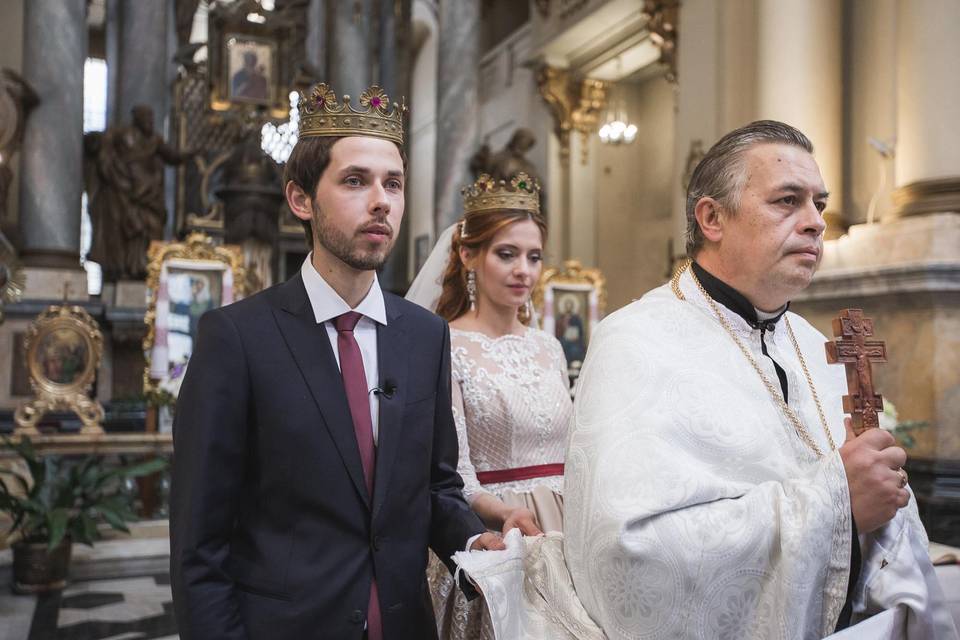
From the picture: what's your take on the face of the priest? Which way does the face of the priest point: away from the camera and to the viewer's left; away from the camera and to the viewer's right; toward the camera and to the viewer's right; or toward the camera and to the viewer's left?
toward the camera and to the viewer's right

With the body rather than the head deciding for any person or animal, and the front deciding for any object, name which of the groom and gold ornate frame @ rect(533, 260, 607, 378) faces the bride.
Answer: the gold ornate frame

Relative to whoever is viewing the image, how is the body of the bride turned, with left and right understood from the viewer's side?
facing the viewer and to the right of the viewer

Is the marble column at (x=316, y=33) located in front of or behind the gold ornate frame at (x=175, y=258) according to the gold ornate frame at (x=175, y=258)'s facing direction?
behind

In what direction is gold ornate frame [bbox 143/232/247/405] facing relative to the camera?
toward the camera

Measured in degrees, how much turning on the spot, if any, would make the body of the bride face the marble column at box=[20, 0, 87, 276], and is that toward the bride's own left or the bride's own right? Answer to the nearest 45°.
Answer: approximately 180°

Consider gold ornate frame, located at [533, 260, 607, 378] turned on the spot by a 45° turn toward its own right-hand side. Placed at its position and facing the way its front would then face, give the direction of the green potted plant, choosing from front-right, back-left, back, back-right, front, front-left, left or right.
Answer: front

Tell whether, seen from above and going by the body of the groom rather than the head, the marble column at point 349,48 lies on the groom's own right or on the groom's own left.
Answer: on the groom's own left

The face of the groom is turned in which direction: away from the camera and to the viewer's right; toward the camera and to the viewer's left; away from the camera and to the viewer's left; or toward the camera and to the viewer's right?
toward the camera and to the viewer's right

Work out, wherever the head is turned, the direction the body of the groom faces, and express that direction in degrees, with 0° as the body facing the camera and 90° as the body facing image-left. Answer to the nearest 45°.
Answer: approximately 315°

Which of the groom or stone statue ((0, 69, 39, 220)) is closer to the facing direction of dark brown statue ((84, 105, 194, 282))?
the groom

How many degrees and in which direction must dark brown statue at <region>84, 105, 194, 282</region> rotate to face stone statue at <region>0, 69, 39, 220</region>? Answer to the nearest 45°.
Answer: approximately 90° to its right

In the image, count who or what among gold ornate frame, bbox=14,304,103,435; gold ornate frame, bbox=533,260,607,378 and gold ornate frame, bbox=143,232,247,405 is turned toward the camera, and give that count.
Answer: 3

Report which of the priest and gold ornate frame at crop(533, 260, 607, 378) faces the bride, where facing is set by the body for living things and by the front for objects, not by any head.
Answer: the gold ornate frame

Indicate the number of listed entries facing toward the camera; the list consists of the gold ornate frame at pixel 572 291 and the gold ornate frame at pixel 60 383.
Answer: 2

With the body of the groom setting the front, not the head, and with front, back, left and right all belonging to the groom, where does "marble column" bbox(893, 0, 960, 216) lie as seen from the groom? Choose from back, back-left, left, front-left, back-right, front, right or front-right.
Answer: left
